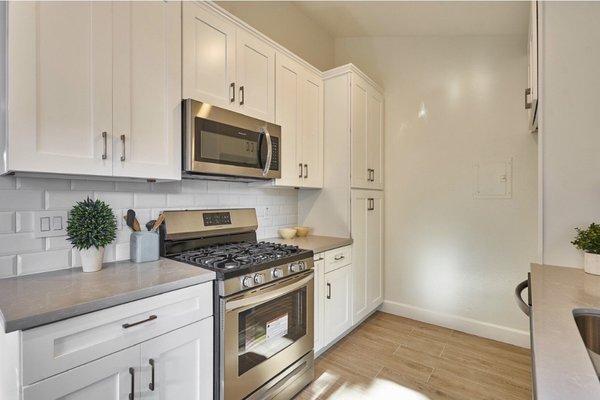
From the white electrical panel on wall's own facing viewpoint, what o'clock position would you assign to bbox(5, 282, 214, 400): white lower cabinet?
The white lower cabinet is roughly at 1 o'clock from the white electrical panel on wall.

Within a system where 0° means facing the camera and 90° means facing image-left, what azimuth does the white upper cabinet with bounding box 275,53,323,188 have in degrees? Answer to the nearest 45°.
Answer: approximately 315°

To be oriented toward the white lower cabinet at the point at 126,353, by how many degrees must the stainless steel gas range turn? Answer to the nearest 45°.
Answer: approximately 90° to its right

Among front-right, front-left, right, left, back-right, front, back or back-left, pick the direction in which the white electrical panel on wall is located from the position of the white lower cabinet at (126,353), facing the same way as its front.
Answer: front-left

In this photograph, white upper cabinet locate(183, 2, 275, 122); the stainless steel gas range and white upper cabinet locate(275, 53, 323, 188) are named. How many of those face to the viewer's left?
0

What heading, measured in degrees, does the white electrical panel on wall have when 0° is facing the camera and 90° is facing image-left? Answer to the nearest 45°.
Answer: approximately 0°

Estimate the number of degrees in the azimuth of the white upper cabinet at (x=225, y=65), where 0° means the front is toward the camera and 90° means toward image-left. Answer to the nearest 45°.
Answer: approximately 315°

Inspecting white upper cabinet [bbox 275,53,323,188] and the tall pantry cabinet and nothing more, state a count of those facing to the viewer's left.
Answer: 0

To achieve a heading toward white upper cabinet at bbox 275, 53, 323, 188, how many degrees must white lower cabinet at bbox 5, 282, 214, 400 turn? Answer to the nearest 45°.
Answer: approximately 90° to its left

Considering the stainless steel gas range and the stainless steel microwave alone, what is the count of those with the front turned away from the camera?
0

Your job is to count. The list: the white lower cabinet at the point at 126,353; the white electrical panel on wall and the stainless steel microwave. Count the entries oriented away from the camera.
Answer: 0

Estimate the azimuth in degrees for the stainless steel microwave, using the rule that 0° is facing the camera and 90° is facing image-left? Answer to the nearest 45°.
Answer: approximately 315°

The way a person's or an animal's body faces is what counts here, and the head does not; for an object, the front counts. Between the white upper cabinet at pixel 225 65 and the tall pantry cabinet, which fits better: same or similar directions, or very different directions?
same or similar directions

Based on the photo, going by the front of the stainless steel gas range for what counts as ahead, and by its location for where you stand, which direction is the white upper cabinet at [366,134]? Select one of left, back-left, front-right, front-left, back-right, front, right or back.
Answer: left

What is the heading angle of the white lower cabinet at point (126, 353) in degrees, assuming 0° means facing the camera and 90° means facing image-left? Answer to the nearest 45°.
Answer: approximately 315°

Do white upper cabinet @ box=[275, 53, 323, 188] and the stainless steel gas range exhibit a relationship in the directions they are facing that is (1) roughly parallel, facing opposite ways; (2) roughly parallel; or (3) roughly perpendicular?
roughly parallel

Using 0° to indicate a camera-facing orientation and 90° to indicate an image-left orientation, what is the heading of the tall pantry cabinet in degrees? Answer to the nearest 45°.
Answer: approximately 315°
